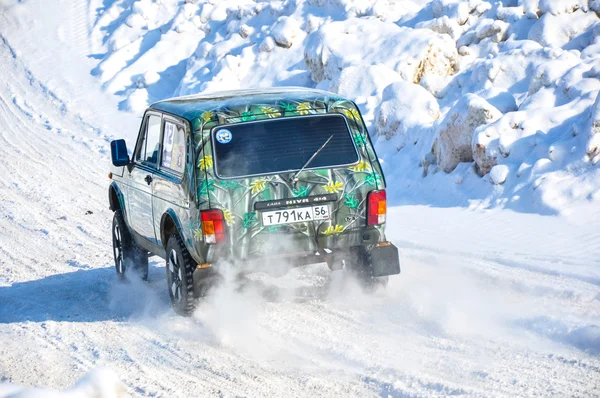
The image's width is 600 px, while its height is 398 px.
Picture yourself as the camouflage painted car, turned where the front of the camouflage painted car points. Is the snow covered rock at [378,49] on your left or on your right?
on your right

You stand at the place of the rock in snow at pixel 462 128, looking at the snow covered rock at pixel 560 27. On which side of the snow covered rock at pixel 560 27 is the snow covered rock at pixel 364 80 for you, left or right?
left

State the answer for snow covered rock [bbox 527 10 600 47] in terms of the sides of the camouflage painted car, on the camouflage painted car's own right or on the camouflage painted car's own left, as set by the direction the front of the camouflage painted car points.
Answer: on the camouflage painted car's own right

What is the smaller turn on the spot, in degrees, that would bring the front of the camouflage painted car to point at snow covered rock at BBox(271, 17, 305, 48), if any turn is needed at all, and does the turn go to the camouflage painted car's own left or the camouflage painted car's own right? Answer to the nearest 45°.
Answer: approximately 45° to the camouflage painted car's own right

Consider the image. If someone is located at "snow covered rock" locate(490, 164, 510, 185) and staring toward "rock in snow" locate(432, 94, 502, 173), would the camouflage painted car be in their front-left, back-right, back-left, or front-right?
back-left

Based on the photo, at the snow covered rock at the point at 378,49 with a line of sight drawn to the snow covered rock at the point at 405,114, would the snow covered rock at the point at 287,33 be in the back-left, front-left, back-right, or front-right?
back-right

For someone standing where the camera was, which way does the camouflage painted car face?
facing away from the viewer and to the left of the viewer
